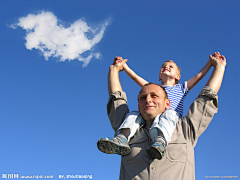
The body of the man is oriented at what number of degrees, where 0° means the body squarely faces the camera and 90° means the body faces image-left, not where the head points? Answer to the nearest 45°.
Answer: approximately 45°

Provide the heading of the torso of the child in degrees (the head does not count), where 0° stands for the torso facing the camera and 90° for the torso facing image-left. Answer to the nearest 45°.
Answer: approximately 45°
